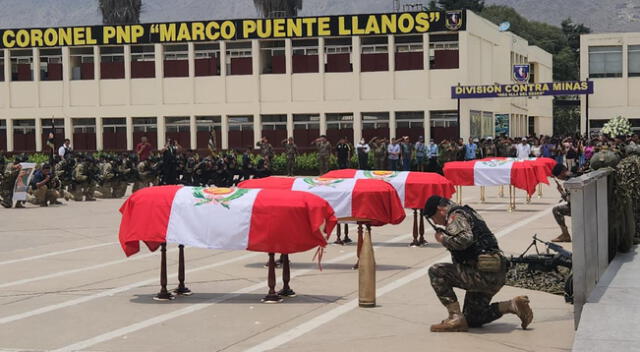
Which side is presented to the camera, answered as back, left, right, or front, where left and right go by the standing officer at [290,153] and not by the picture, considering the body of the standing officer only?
front

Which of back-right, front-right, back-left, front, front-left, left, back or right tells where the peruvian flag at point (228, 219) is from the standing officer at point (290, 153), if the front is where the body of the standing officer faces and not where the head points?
front

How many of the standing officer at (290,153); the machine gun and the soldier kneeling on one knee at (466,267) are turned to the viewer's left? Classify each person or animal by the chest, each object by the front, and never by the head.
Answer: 2

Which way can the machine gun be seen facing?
to the viewer's left

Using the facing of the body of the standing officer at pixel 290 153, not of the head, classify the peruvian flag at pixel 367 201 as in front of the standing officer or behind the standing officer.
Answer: in front

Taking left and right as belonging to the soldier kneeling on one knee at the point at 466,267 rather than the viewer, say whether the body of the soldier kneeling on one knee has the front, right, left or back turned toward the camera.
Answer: left

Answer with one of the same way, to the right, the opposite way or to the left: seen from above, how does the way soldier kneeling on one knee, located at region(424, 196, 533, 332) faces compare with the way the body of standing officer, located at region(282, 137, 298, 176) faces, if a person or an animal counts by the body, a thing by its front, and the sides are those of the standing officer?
to the right

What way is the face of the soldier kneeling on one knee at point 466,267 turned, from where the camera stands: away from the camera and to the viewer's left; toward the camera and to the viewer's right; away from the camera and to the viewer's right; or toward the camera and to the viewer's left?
toward the camera and to the viewer's left

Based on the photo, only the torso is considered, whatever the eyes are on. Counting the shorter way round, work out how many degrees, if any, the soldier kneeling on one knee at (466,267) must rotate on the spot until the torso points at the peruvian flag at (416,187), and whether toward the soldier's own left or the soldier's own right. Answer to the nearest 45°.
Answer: approximately 90° to the soldier's own right

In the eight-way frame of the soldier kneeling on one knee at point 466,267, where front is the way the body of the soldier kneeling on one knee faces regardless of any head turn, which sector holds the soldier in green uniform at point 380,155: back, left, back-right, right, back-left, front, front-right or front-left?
right
